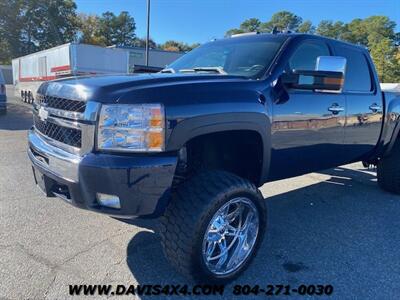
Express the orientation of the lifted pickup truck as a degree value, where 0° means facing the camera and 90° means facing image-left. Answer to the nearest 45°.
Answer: approximately 45°

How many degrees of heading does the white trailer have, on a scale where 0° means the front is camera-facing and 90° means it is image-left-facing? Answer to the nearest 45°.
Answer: approximately 315°

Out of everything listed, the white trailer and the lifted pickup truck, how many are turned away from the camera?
0

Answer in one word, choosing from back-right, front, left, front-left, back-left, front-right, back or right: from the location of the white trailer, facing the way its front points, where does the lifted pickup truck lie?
front-right

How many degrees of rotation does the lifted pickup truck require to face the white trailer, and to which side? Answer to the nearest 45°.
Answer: approximately 90° to its right
